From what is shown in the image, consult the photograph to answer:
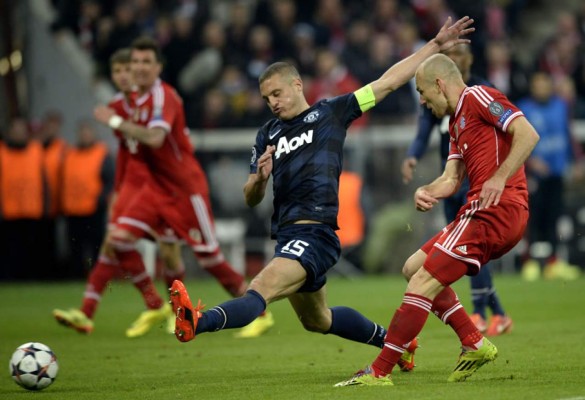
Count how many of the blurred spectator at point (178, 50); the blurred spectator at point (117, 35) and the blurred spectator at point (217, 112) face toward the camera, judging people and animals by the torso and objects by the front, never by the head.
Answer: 3

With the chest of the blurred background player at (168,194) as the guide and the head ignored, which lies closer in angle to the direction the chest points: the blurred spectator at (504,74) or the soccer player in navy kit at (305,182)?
the soccer player in navy kit

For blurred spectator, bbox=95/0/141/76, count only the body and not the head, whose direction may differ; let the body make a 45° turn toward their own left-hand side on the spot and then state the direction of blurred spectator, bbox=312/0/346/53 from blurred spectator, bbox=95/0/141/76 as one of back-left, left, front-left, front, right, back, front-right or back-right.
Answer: front-left

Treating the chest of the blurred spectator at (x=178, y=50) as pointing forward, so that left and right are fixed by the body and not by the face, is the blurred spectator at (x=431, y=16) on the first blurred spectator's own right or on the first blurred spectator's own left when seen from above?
on the first blurred spectator's own left

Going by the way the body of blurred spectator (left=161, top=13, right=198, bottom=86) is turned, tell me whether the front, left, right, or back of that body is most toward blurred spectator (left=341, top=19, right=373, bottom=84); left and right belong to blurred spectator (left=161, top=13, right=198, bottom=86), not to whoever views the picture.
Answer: left

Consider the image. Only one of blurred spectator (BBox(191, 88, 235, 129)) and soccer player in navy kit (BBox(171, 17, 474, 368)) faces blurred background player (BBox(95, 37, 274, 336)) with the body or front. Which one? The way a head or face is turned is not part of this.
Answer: the blurred spectator

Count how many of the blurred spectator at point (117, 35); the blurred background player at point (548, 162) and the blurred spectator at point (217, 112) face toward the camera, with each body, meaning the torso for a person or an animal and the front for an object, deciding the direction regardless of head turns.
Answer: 3

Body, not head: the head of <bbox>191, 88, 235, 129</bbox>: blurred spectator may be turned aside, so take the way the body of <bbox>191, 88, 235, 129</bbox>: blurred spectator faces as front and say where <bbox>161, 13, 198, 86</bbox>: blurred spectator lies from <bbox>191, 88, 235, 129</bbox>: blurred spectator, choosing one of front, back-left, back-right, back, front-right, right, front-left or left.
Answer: back-right

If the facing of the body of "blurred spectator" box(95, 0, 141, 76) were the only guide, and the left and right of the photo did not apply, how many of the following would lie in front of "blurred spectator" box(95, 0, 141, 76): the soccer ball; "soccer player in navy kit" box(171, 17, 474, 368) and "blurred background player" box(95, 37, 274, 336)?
3

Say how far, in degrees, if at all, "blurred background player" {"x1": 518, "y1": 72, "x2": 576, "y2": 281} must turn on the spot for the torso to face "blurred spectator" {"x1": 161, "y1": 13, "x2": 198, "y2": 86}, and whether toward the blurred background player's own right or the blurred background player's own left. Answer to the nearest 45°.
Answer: approximately 90° to the blurred background player's own right

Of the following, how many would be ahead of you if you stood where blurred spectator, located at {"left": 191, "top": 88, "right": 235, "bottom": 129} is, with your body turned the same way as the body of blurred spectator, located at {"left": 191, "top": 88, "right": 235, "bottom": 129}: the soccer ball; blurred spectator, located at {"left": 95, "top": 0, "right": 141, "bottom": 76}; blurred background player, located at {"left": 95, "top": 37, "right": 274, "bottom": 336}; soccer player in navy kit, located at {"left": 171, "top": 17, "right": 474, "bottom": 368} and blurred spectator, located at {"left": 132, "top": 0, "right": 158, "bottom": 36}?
3

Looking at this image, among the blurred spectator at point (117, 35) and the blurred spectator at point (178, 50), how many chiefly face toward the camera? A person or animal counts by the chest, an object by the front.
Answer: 2

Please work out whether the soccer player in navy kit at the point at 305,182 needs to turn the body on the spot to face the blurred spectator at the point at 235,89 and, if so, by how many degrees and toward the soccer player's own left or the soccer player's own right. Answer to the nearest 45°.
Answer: approximately 135° to the soccer player's own right

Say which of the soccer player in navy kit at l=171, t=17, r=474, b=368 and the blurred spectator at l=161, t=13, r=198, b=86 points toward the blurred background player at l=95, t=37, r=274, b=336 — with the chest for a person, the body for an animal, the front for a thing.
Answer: the blurred spectator

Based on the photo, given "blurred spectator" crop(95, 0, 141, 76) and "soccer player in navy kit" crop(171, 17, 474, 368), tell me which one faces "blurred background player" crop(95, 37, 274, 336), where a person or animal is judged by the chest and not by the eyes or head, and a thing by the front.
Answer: the blurred spectator
